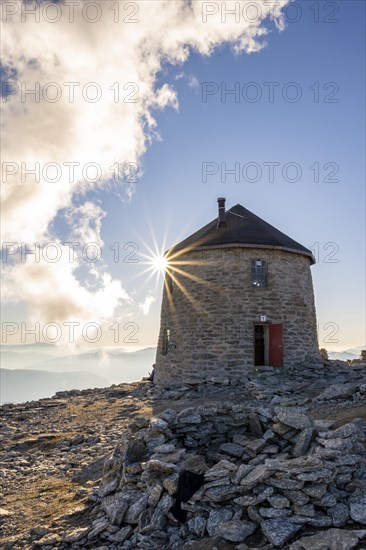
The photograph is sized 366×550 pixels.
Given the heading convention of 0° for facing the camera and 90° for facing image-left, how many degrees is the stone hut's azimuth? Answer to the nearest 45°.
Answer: approximately 0°

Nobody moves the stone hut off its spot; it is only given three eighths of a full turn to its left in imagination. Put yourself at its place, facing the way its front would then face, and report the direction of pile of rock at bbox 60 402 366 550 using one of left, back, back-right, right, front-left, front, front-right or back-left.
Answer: back-right
